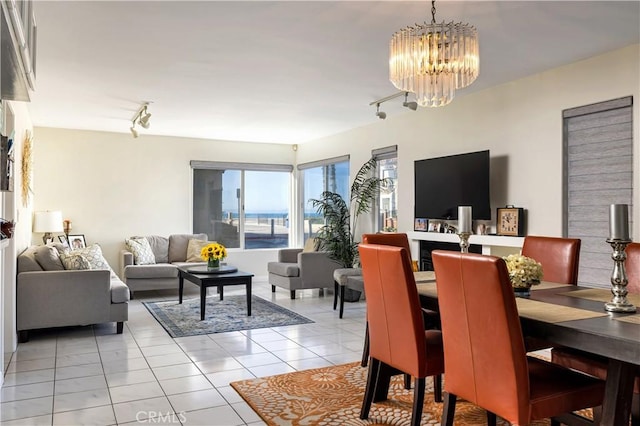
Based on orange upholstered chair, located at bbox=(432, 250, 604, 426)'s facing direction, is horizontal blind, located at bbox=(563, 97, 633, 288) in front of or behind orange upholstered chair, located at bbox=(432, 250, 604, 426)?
in front

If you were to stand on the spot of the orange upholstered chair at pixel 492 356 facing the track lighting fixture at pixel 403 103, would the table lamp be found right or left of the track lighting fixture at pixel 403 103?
left

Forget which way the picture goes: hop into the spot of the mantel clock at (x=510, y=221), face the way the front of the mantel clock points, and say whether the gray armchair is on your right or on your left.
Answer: on your right

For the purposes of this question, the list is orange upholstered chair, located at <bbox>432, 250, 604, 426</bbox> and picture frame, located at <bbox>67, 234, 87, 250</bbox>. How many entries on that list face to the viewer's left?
0

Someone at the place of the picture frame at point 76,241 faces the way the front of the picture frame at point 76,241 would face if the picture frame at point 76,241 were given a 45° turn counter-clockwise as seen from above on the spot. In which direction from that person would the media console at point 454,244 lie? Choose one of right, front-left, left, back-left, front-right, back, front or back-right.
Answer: front-right

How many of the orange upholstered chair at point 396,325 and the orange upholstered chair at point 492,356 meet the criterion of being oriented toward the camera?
0

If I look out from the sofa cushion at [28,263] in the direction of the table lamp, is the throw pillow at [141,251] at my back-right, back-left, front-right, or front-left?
front-right

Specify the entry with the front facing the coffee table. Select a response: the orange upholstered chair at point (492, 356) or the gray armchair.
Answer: the gray armchair

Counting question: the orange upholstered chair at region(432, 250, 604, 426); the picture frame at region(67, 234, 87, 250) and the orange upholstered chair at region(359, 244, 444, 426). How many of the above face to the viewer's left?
0

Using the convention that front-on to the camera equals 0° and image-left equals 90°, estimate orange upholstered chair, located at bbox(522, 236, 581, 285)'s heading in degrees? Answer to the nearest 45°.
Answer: approximately 45°

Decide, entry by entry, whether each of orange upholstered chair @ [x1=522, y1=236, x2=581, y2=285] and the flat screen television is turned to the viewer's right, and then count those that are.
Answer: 0

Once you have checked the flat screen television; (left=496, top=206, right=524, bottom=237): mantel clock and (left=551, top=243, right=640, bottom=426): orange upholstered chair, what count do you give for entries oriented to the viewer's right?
0

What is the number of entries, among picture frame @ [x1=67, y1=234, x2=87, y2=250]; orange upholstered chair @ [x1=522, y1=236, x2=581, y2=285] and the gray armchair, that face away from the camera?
0
